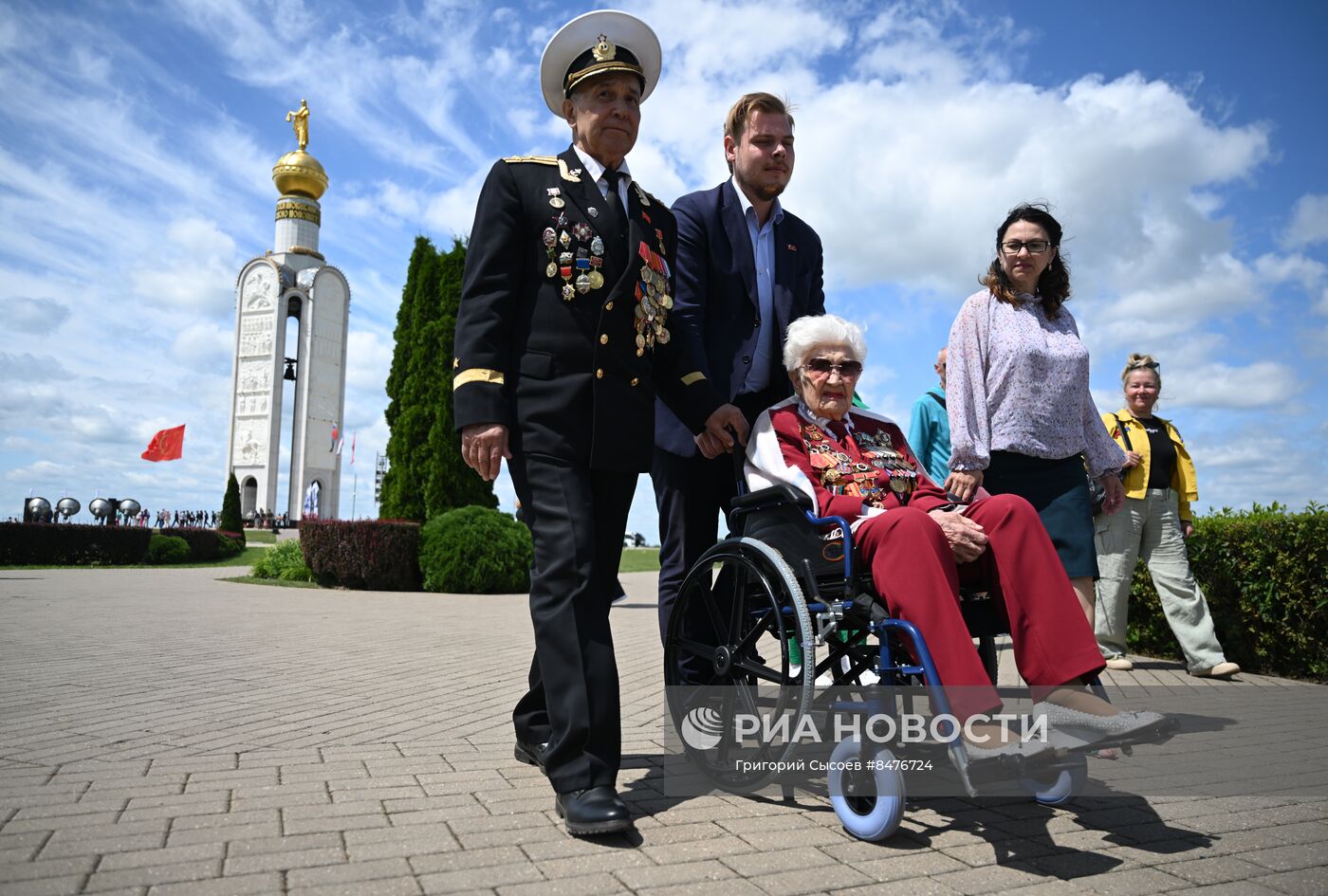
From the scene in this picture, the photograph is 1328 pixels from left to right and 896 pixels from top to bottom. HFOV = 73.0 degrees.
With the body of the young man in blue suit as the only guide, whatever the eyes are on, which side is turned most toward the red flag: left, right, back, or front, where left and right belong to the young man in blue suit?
back

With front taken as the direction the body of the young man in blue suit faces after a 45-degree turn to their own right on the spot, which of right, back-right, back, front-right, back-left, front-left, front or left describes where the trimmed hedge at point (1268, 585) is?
back-left

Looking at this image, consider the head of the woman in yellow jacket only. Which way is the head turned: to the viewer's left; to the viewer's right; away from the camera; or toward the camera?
toward the camera

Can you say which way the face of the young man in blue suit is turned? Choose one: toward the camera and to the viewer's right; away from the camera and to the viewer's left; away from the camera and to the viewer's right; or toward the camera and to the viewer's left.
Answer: toward the camera and to the viewer's right

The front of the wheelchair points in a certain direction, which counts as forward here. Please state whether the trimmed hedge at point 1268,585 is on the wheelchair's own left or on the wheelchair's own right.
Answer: on the wheelchair's own left

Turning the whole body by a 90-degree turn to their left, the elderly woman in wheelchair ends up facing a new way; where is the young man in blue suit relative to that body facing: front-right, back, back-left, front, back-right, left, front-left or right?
left

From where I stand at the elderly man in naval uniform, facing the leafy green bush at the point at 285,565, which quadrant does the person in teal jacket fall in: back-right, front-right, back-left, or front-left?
front-right

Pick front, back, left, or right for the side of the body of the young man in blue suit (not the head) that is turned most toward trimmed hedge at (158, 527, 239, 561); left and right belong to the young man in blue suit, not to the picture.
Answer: back

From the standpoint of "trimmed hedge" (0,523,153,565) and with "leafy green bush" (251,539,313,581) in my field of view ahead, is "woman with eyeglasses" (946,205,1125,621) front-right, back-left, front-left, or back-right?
front-right

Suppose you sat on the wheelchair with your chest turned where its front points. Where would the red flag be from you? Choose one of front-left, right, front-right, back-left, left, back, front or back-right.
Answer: back

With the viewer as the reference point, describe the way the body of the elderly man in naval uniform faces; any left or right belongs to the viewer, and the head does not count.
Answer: facing the viewer and to the right of the viewer

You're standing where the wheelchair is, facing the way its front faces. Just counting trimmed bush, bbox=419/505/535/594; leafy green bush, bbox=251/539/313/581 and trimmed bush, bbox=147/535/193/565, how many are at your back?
3

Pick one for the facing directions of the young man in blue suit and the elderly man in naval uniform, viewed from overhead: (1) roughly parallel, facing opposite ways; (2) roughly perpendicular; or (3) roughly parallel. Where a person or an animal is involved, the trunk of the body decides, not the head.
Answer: roughly parallel

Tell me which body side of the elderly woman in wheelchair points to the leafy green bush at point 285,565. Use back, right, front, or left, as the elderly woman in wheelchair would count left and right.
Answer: back

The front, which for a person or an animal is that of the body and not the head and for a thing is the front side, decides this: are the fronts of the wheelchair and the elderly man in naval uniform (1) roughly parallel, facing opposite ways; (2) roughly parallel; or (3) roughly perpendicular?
roughly parallel

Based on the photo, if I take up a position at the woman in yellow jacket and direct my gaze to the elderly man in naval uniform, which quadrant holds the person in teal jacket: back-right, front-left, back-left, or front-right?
front-right

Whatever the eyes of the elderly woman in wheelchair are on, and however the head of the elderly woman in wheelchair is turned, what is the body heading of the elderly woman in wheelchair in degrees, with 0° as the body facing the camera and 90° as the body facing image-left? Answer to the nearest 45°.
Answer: approximately 315°
